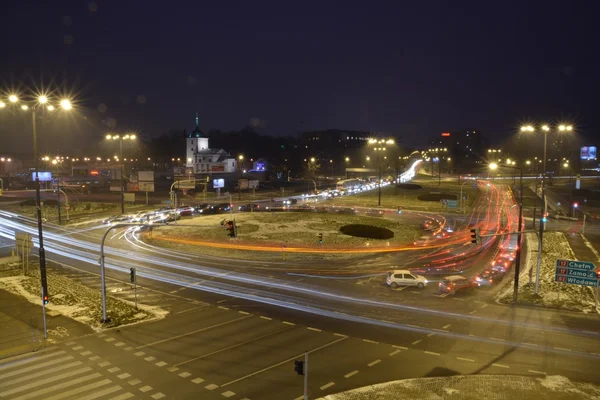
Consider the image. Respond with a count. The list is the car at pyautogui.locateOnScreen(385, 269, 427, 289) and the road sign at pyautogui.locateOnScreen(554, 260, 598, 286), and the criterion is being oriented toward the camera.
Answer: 1

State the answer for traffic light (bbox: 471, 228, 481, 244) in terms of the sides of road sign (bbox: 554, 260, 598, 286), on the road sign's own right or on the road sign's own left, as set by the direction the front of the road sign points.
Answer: on the road sign's own right

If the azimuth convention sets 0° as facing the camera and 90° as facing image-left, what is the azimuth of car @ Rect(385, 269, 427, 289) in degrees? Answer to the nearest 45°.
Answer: approximately 270°

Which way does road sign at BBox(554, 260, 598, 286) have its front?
toward the camera

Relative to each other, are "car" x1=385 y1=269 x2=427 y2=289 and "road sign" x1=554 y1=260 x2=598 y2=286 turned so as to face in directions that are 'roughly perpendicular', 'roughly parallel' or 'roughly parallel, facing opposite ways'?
roughly perpendicular

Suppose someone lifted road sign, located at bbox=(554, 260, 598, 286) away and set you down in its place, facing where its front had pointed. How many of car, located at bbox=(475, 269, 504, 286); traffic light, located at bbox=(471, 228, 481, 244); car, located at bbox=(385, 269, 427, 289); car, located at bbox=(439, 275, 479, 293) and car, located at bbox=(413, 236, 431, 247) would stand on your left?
0

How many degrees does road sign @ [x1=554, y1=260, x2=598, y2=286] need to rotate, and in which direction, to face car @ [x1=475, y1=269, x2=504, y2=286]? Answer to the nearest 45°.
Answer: approximately 135° to its right

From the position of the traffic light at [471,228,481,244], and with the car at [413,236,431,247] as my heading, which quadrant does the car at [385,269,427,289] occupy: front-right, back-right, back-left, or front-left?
front-left

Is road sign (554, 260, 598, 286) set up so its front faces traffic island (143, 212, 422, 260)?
no

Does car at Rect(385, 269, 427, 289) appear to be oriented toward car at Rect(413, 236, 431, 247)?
no

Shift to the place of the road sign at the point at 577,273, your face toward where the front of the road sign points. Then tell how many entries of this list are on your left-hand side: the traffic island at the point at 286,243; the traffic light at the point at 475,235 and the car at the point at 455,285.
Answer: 0

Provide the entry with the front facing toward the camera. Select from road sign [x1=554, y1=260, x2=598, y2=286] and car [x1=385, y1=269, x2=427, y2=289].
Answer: the road sign

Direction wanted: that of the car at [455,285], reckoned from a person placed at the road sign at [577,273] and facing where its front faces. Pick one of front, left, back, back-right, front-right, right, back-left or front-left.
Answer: right
